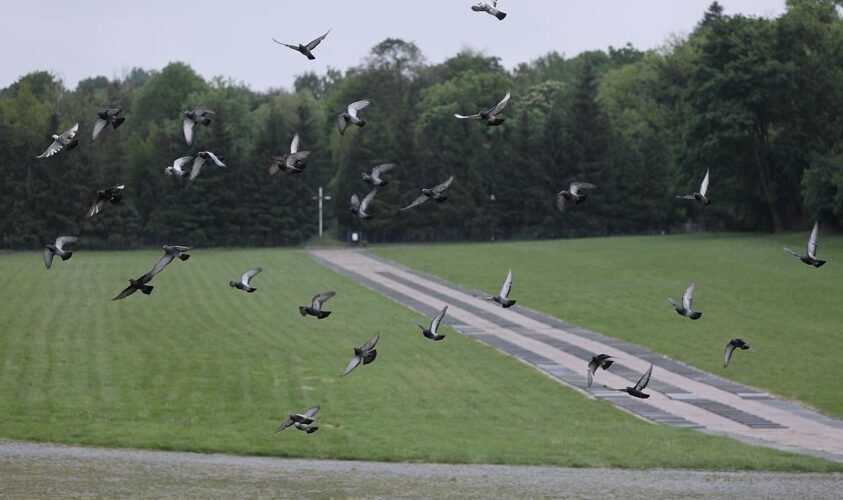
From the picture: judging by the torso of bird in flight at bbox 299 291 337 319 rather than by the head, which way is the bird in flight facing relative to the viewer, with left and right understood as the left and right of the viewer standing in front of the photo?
facing to the left of the viewer

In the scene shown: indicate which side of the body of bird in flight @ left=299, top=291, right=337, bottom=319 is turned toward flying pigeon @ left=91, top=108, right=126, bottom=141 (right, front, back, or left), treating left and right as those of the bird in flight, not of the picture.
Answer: front

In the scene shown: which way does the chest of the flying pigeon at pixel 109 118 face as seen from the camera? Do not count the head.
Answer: to the viewer's left

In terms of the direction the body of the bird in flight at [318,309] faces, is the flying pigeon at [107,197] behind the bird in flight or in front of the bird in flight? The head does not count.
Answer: in front
